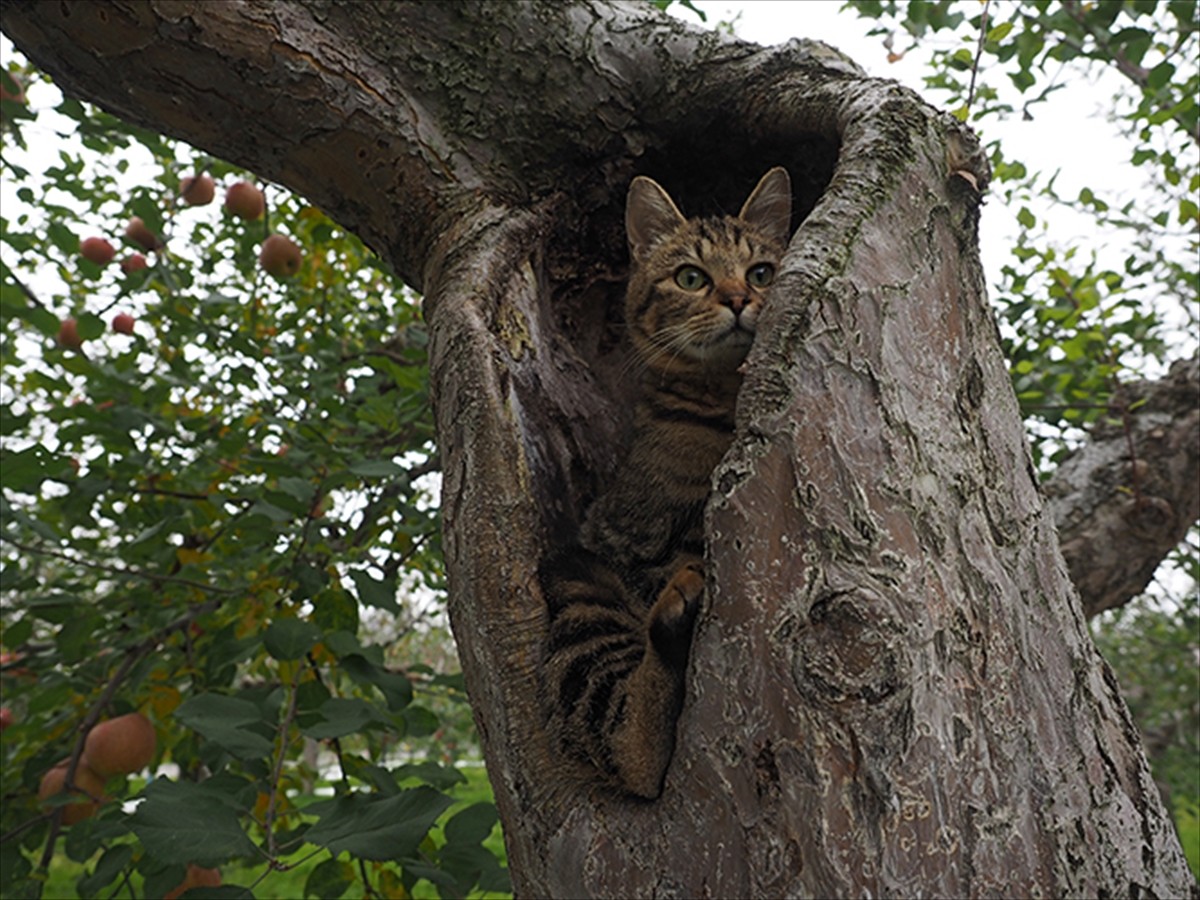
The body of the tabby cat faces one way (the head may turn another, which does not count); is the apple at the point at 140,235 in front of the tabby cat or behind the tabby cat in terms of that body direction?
behind

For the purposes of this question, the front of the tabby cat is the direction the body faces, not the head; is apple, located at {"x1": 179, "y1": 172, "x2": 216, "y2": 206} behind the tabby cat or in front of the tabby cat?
behind

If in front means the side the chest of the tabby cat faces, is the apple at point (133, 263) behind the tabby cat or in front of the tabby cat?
behind

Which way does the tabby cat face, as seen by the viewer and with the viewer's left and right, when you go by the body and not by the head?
facing the viewer and to the right of the viewer
